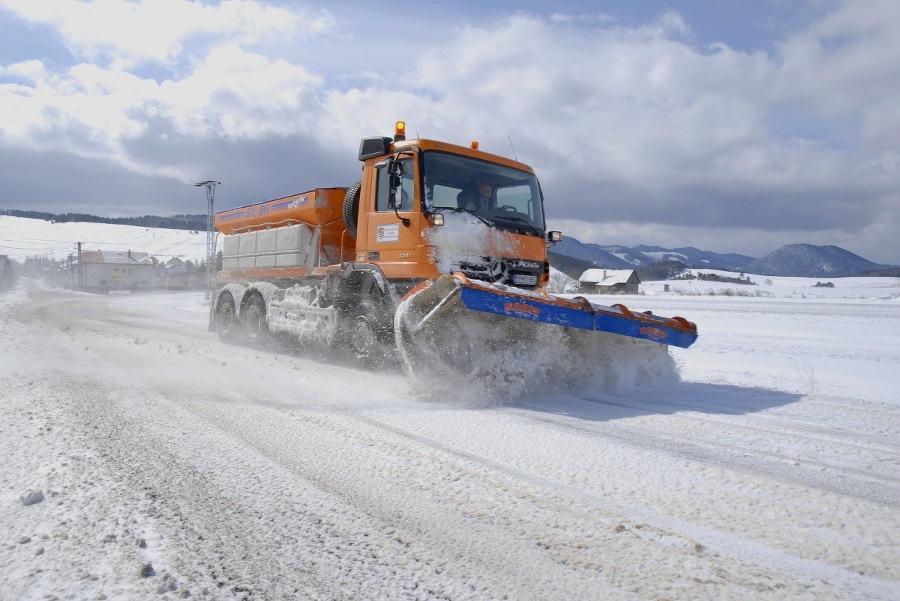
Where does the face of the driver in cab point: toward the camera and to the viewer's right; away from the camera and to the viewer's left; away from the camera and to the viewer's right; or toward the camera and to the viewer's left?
toward the camera and to the viewer's right

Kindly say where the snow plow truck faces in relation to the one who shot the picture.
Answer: facing the viewer and to the right of the viewer

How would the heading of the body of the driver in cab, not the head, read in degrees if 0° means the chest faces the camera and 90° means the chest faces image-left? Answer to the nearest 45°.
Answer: approximately 315°
